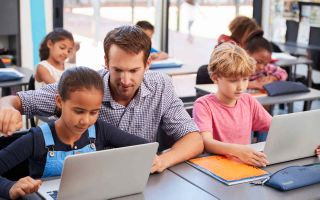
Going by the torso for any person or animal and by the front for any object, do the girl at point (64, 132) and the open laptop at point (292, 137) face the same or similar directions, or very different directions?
very different directions

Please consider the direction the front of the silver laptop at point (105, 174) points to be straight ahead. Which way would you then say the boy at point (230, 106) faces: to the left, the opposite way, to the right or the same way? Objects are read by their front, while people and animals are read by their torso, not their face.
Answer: the opposite way

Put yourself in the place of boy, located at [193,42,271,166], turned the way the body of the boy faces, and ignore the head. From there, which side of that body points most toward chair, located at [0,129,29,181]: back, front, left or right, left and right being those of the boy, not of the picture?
right
